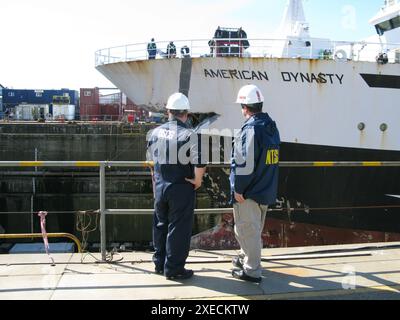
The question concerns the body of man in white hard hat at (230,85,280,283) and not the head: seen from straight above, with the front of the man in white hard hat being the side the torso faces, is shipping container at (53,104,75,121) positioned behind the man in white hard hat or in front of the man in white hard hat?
in front

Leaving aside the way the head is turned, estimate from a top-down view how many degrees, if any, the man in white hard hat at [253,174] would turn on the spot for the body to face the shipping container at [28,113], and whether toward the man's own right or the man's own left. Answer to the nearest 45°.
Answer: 0° — they already face it

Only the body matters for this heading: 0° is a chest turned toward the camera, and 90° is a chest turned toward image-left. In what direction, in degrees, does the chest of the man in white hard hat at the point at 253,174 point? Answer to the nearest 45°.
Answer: approximately 135°

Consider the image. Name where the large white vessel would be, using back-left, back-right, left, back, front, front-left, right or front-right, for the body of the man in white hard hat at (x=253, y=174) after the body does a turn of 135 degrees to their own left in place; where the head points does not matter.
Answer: back

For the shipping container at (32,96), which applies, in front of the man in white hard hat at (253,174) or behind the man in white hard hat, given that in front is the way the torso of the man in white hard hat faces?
in front

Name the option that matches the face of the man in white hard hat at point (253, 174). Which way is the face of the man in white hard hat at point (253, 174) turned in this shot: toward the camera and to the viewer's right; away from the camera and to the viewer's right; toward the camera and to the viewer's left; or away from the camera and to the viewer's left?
away from the camera and to the viewer's left
